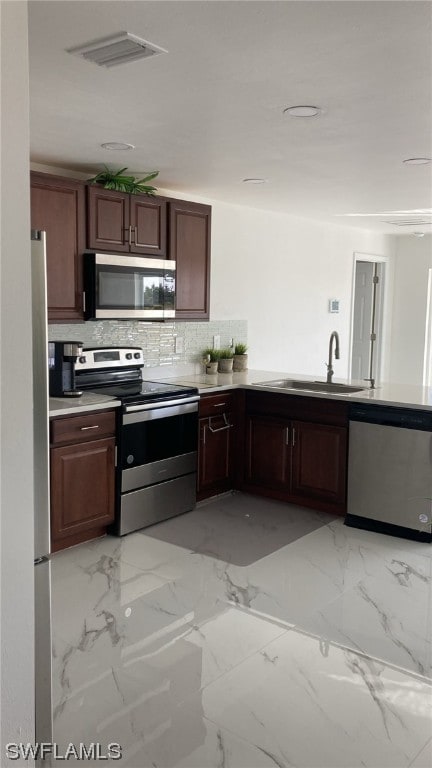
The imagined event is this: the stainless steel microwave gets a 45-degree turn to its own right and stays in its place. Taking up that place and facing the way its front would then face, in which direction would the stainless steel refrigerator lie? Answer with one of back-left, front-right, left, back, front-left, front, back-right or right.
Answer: front

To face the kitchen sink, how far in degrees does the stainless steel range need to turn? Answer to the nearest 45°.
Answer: approximately 90° to its left

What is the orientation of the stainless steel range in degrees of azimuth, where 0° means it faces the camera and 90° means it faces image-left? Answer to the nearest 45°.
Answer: approximately 315°

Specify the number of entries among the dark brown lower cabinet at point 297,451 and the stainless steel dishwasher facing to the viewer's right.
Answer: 0

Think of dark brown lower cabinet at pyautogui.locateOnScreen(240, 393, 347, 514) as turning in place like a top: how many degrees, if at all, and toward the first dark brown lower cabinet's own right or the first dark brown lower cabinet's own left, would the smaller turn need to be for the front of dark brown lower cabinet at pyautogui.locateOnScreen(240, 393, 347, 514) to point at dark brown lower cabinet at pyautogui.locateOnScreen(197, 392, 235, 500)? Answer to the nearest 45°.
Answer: approximately 45° to the first dark brown lower cabinet's own right

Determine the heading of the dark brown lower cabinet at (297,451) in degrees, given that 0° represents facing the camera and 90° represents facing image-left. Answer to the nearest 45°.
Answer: approximately 45°

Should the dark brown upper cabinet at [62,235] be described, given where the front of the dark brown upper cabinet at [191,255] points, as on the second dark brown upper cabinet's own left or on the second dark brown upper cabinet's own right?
on the second dark brown upper cabinet's own right

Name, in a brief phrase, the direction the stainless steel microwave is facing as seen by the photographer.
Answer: facing the viewer and to the right of the viewer
